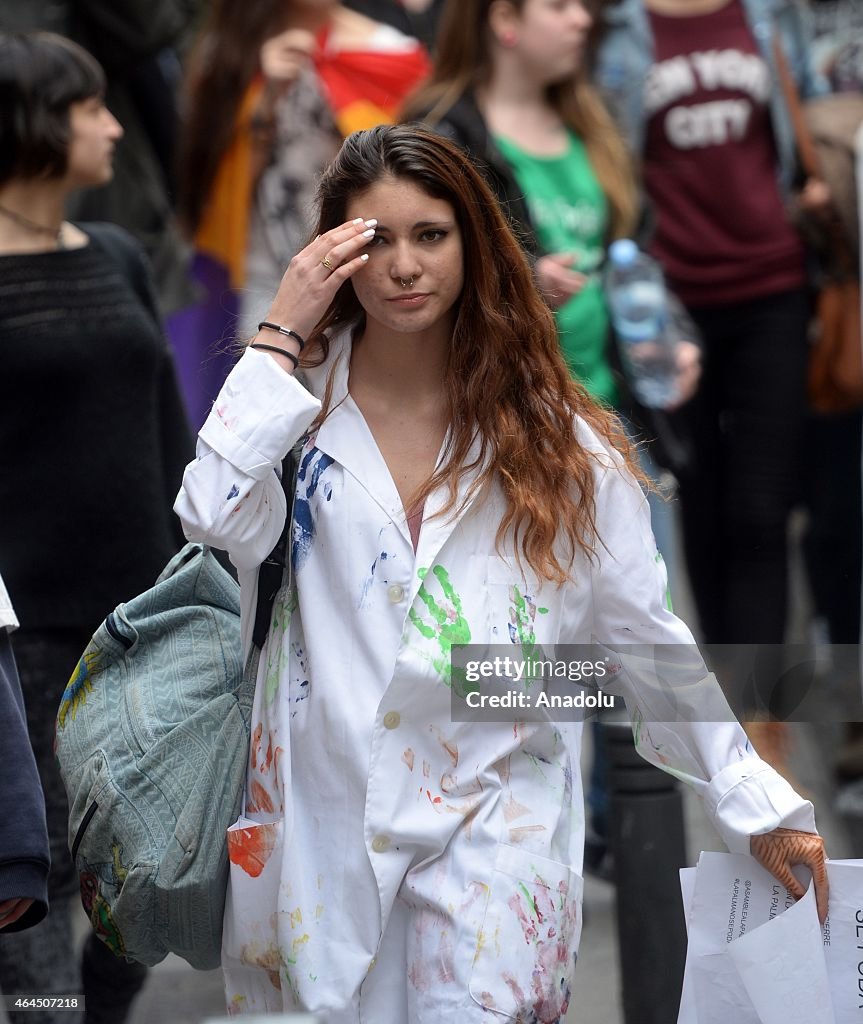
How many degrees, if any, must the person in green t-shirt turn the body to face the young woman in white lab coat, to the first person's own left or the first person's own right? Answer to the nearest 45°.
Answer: approximately 45° to the first person's own right

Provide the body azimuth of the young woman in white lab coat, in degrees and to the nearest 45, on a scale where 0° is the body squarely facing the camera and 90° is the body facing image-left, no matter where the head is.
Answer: approximately 0°

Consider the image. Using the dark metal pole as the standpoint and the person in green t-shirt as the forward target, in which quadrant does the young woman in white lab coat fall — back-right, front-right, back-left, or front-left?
back-left

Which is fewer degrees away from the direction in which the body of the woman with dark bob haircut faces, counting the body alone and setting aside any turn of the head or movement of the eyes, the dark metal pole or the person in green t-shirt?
the dark metal pole

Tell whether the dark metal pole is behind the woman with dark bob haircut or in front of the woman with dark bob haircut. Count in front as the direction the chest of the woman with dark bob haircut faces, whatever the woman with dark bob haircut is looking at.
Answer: in front

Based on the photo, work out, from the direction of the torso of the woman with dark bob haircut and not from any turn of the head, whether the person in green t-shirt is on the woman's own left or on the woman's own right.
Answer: on the woman's own left

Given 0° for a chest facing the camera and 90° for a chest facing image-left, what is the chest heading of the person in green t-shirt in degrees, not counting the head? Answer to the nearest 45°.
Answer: approximately 315°

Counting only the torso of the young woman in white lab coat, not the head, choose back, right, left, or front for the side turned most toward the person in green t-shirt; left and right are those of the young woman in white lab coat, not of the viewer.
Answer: back

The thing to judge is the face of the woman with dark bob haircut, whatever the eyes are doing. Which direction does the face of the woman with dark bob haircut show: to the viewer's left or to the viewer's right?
to the viewer's right
